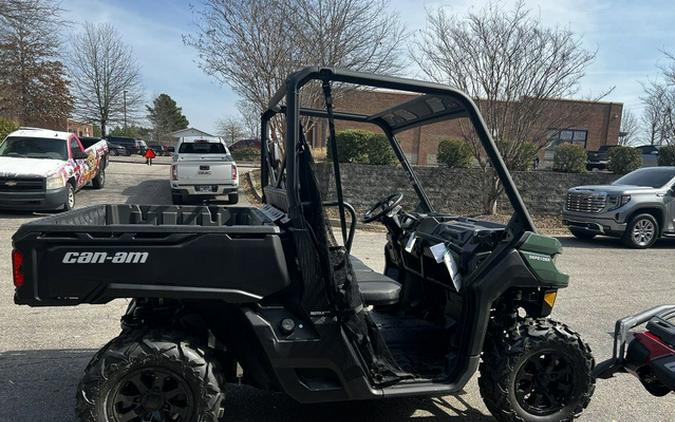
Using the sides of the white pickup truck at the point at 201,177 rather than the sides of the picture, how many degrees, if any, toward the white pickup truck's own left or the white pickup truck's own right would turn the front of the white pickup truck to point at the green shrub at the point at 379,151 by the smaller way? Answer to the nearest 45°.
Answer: approximately 90° to the white pickup truck's own right

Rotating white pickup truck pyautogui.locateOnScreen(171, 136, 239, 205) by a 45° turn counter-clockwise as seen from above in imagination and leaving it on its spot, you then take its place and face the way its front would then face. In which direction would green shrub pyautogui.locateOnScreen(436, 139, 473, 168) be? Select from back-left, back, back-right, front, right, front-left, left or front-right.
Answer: back-right

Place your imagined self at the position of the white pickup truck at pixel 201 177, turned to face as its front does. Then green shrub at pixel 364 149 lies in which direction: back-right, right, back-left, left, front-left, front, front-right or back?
right

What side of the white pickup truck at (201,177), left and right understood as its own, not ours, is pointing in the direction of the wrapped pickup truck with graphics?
left

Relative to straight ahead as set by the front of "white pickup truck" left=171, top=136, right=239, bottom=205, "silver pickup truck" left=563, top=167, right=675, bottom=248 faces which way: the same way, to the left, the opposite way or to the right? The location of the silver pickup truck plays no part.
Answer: to the left

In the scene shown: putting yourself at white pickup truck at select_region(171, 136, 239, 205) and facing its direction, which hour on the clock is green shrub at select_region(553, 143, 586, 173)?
The green shrub is roughly at 3 o'clock from the white pickup truck.

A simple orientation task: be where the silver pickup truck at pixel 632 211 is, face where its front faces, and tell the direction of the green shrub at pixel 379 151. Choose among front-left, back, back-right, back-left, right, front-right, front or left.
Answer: front-right

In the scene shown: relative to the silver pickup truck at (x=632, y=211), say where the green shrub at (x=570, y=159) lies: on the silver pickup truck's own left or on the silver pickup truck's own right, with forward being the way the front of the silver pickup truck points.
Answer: on the silver pickup truck's own right

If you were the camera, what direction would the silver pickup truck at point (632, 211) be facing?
facing the viewer and to the left of the viewer

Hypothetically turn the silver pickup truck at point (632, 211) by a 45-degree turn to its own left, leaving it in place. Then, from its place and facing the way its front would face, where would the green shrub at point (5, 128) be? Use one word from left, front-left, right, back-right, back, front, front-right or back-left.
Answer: right

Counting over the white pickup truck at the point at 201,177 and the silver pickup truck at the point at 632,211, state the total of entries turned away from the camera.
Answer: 1

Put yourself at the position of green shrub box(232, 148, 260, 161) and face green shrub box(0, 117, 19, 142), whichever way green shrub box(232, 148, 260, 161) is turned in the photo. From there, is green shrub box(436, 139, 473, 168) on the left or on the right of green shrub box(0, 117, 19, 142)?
left

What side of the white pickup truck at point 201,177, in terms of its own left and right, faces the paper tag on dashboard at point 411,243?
back

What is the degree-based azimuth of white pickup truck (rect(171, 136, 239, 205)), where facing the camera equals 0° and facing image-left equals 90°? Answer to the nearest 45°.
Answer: approximately 180°
